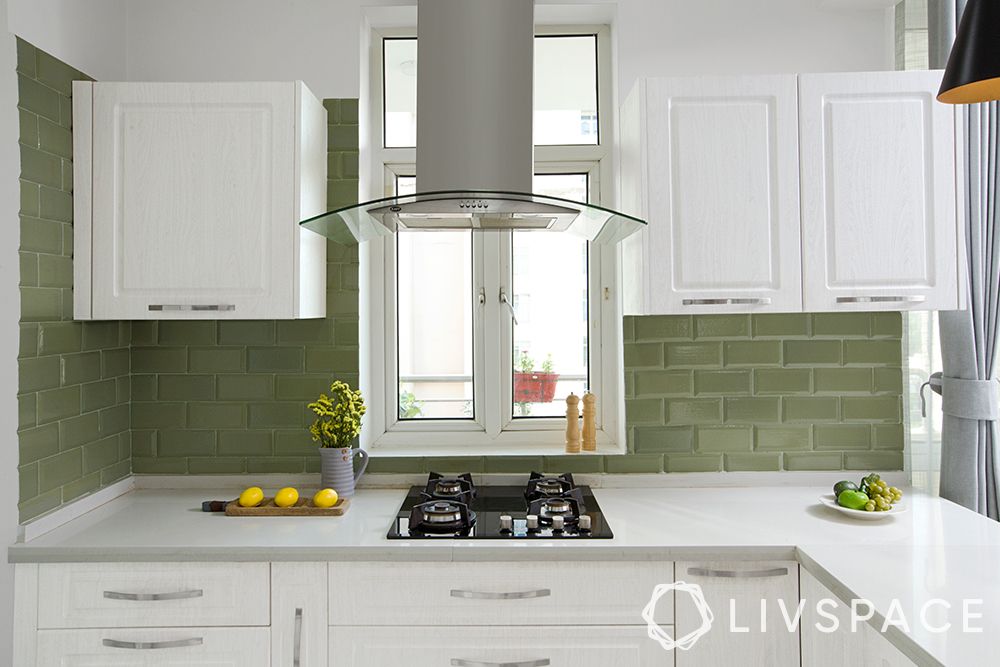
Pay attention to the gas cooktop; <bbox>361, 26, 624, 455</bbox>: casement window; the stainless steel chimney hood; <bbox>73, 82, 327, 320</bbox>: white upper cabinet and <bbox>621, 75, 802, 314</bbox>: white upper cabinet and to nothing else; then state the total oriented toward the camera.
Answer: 5

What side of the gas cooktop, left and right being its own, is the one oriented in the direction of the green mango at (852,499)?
left

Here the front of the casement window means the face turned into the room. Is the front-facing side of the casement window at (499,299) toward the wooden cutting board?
no

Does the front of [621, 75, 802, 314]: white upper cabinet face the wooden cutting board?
no

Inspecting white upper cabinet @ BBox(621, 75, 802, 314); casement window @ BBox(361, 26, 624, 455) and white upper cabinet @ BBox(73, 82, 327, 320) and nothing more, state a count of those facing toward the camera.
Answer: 3

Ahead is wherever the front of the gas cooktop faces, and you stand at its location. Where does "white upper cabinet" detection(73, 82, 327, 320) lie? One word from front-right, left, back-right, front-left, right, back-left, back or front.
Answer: right

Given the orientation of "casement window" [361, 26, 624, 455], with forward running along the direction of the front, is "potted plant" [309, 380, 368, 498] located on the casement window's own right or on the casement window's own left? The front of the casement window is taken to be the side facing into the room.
on the casement window's own right

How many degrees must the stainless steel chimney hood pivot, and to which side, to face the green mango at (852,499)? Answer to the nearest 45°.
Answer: approximately 90° to its left

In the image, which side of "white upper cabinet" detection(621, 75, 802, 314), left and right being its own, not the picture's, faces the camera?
front

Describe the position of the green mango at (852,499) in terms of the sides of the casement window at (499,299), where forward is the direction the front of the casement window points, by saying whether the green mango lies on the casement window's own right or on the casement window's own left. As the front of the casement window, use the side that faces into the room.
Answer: on the casement window's own left

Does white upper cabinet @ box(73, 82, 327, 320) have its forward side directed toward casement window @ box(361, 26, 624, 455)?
no

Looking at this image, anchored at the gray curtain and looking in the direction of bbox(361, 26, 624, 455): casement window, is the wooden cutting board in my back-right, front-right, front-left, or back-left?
front-left

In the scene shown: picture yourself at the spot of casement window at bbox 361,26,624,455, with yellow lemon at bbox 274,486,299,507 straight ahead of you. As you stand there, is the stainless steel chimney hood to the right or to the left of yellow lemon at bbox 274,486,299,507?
left

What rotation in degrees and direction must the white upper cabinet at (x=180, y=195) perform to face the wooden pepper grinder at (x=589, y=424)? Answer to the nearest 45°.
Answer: approximately 90° to its left

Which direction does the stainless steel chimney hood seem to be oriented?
toward the camera

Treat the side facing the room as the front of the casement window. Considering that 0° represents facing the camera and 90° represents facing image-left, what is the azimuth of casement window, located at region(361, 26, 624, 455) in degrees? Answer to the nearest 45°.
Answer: approximately 0°

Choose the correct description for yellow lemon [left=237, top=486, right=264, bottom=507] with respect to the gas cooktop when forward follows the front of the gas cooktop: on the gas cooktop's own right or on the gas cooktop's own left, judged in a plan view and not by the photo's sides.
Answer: on the gas cooktop's own right
